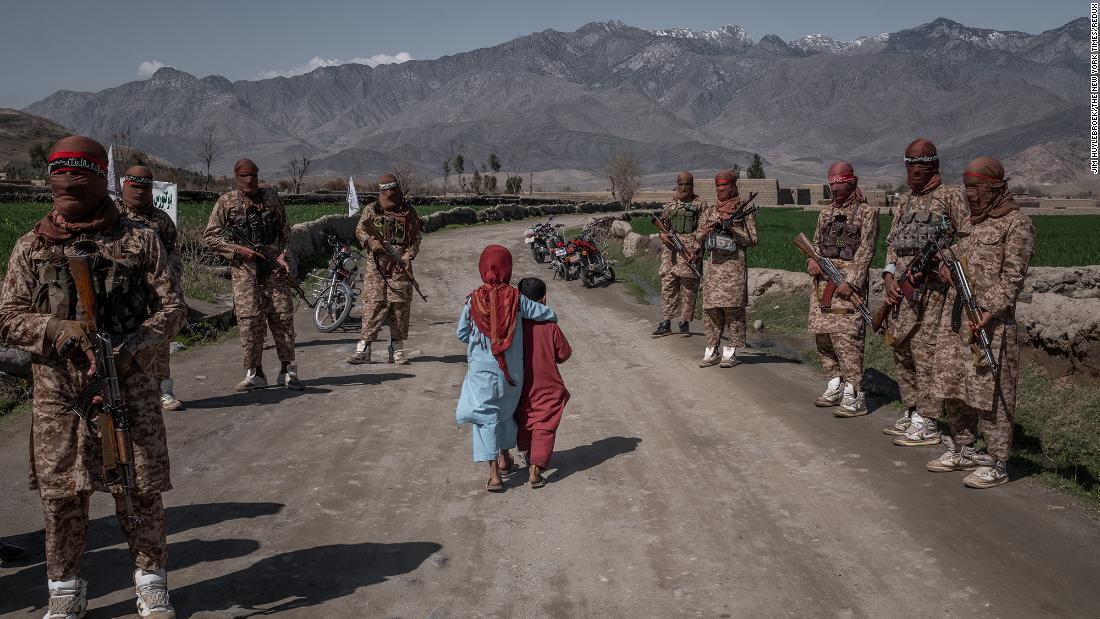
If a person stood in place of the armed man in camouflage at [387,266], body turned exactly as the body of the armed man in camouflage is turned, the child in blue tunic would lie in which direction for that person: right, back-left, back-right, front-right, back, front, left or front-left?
front

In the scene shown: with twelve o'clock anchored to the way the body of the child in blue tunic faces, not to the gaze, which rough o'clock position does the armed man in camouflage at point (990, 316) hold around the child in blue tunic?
The armed man in camouflage is roughly at 3 o'clock from the child in blue tunic.

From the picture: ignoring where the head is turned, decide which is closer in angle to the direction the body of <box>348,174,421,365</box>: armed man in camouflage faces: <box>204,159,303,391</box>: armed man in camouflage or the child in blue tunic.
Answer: the child in blue tunic

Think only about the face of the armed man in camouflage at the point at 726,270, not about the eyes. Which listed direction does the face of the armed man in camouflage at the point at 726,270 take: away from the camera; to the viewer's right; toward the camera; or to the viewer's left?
toward the camera

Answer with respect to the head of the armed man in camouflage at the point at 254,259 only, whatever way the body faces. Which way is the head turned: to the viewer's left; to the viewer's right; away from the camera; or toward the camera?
toward the camera

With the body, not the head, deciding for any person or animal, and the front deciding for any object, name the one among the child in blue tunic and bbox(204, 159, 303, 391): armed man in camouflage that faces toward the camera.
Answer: the armed man in camouflage

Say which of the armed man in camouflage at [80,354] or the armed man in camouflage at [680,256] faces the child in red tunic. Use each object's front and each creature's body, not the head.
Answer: the armed man in camouflage at [680,256]

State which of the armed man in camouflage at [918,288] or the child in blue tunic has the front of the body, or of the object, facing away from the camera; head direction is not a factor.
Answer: the child in blue tunic

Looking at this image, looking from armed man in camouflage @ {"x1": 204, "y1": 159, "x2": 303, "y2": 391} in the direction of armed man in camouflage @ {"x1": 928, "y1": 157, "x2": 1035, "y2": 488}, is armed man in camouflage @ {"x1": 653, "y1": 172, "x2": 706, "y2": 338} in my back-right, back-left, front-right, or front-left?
front-left

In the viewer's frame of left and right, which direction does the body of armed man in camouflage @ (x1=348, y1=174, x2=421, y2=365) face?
facing the viewer

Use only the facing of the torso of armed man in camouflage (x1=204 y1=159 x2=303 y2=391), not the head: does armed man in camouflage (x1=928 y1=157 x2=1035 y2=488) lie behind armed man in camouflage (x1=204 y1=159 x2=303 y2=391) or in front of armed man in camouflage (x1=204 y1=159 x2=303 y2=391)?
in front

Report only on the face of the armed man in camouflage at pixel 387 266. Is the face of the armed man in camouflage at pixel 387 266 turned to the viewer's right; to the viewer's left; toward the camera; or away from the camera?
toward the camera

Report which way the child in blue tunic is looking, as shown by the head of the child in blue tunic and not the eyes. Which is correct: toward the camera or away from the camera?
away from the camera

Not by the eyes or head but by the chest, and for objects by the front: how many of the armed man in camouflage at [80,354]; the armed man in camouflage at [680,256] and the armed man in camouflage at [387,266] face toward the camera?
3

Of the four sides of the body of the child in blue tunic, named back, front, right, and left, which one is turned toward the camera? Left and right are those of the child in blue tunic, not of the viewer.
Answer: back

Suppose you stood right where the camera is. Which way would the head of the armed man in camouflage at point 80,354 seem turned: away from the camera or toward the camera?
toward the camera
